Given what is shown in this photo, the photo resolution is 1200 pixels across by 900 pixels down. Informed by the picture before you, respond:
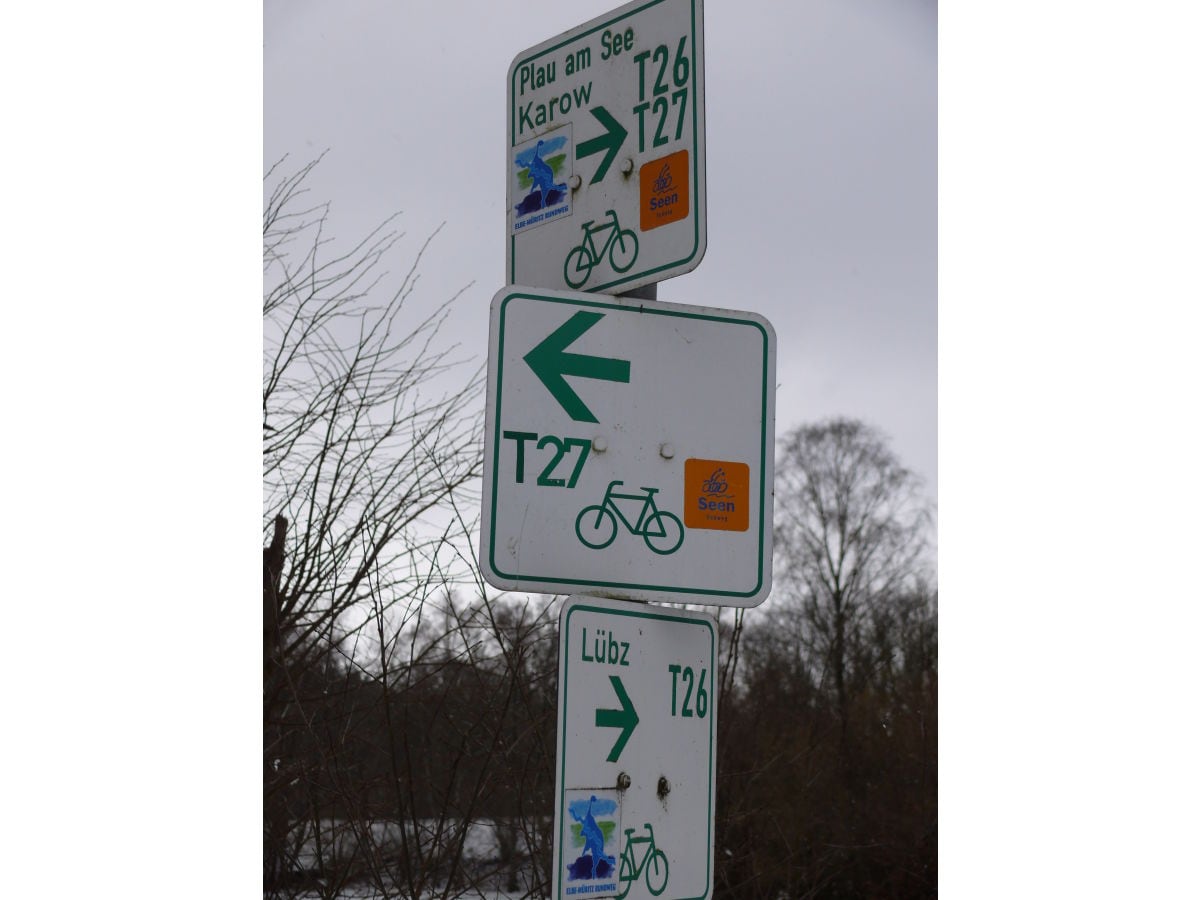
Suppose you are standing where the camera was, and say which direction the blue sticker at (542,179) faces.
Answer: facing the viewer and to the left of the viewer

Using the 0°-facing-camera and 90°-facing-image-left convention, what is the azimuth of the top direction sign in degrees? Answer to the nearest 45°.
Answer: approximately 45°

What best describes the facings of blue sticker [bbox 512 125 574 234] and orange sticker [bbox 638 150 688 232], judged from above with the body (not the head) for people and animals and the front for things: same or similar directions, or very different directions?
same or similar directions

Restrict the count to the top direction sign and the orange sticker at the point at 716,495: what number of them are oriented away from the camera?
0

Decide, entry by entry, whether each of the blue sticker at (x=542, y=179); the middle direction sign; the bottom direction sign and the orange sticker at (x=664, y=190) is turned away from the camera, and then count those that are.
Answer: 0

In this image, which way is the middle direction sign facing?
toward the camera
